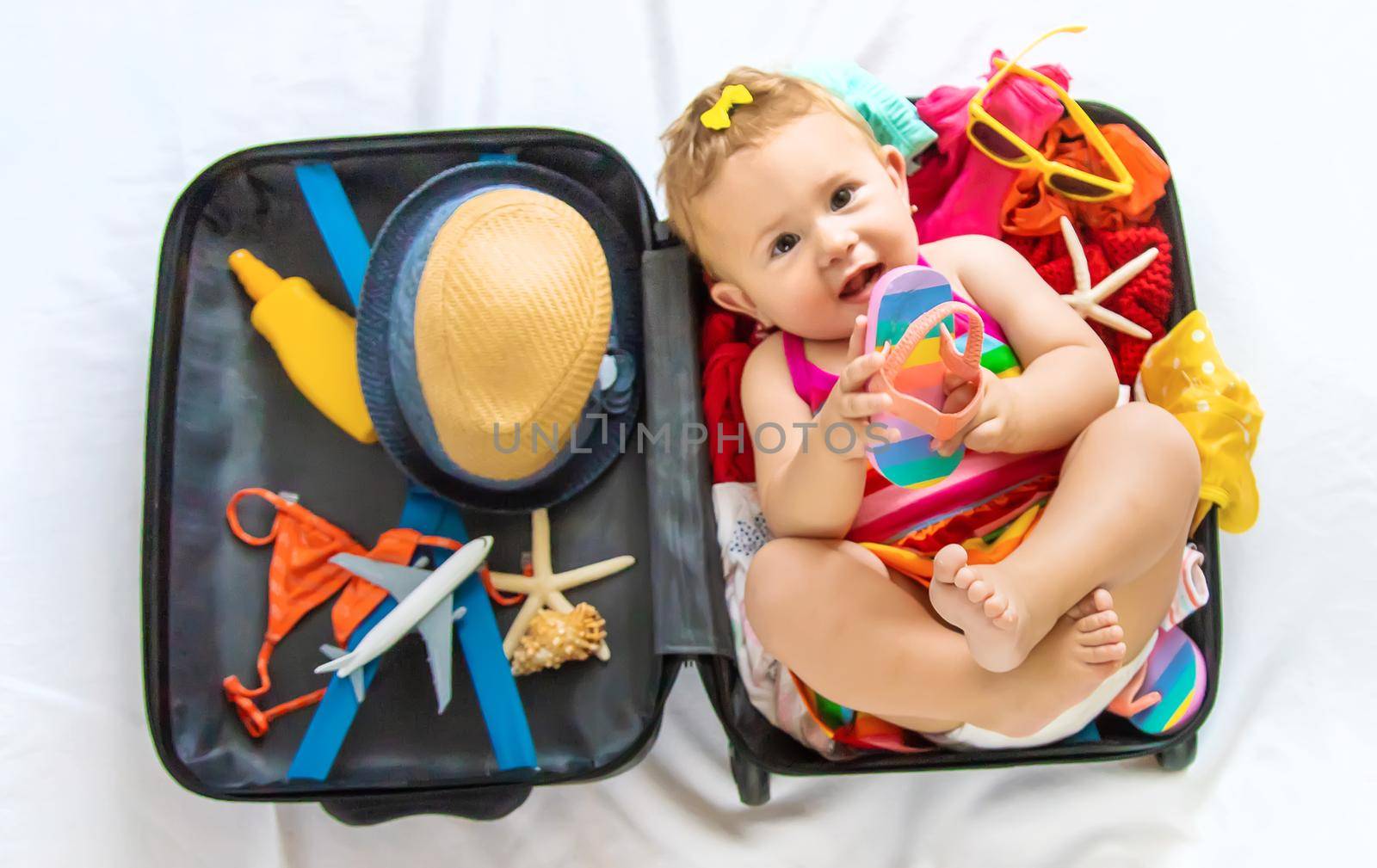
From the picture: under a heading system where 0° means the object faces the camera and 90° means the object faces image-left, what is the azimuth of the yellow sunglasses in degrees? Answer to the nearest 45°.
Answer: approximately 45°

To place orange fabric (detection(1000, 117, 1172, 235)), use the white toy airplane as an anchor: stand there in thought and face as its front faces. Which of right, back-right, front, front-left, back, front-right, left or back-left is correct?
front-right

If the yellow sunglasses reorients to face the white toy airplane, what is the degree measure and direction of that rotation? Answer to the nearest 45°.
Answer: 0° — it already faces it

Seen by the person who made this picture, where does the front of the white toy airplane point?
facing away from the viewer and to the right of the viewer

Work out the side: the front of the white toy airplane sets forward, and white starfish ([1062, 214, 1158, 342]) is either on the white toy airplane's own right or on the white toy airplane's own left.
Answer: on the white toy airplane's own right
